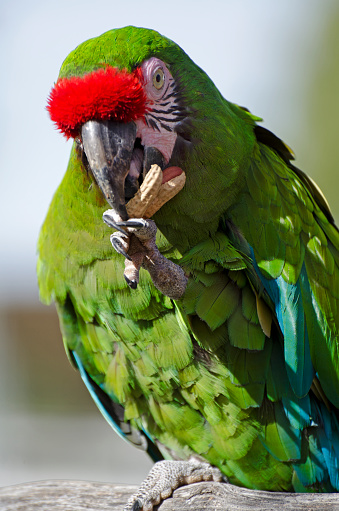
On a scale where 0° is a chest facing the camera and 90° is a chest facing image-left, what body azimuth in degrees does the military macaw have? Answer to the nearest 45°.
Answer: approximately 45°
